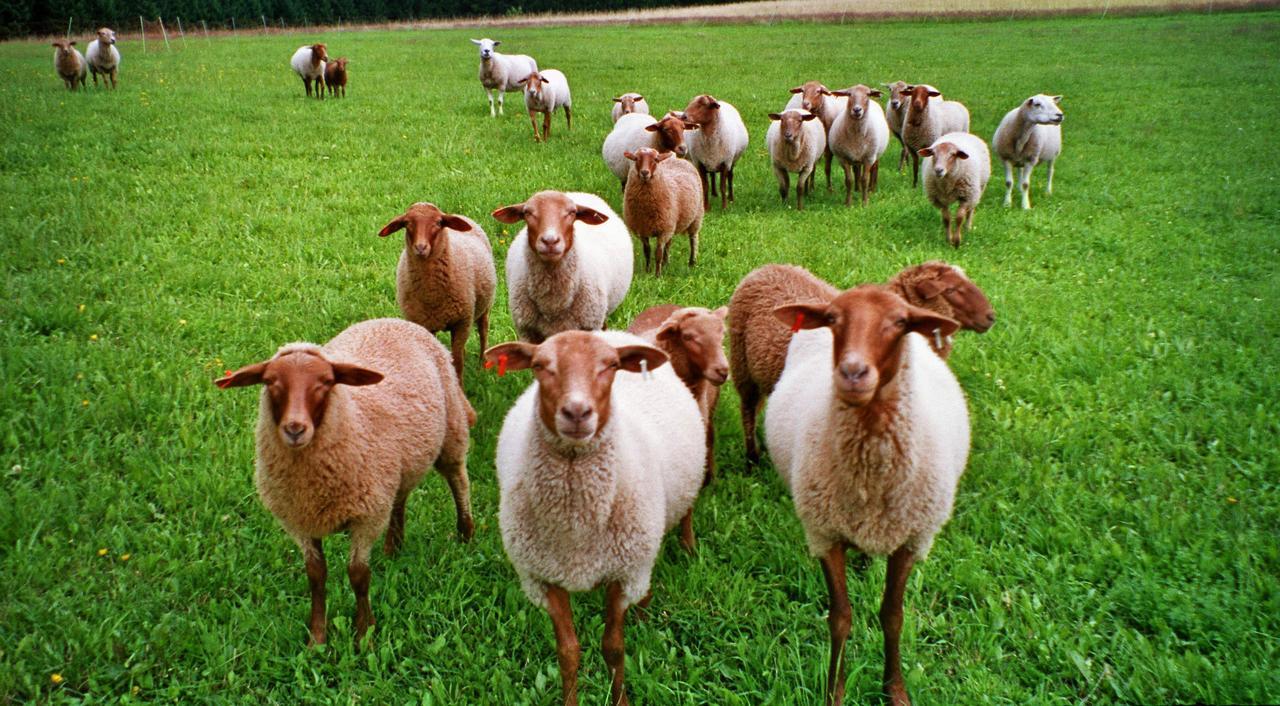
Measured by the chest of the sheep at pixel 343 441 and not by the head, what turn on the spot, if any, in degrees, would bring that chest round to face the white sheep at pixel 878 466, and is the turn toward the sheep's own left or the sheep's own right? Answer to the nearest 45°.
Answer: approximately 90° to the sheep's own left

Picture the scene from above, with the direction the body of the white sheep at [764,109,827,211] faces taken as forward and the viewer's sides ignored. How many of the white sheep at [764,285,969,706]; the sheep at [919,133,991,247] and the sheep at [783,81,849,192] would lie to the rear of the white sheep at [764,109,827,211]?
1

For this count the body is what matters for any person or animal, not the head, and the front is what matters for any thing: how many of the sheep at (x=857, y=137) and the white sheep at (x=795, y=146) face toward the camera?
2

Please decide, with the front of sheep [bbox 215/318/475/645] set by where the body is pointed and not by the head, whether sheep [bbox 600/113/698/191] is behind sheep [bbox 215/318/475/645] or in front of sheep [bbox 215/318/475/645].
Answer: behind

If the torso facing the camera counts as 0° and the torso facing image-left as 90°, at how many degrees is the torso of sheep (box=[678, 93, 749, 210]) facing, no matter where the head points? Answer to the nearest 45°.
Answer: approximately 0°

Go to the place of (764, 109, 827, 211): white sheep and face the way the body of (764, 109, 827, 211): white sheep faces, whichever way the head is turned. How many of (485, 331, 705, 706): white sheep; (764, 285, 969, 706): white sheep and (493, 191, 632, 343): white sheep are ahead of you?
3

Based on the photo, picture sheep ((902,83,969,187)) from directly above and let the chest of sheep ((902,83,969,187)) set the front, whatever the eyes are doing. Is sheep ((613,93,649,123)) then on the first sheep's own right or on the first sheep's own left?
on the first sheep's own right

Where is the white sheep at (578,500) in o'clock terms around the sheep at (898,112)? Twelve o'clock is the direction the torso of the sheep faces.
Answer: The white sheep is roughly at 12 o'clock from the sheep.

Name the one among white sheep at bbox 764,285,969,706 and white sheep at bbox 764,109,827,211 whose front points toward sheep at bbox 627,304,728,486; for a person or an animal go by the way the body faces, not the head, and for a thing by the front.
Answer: white sheep at bbox 764,109,827,211
